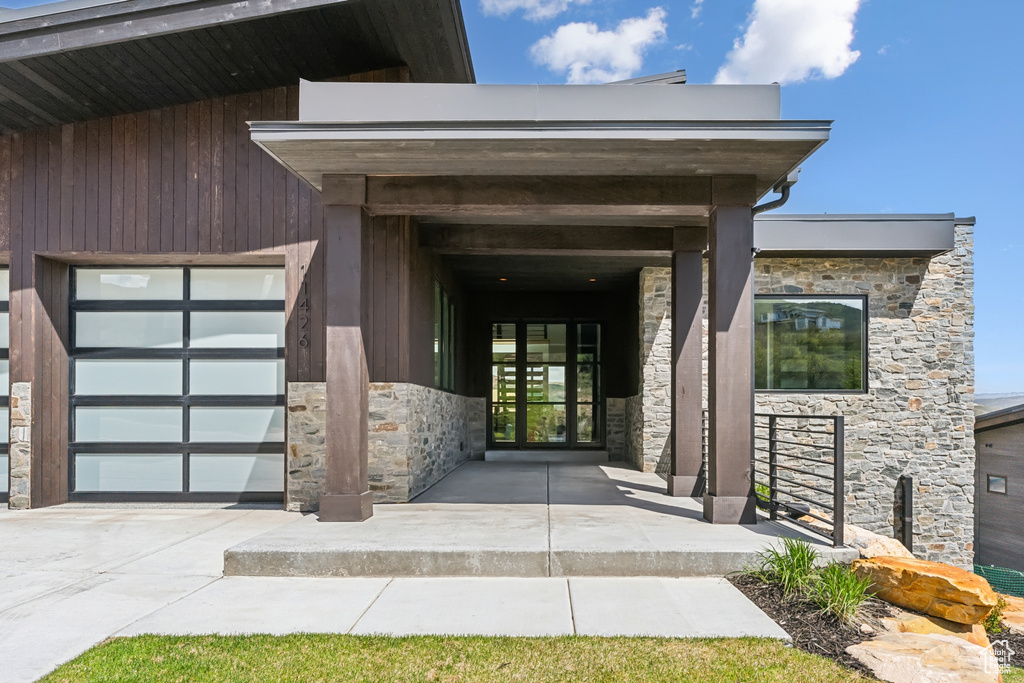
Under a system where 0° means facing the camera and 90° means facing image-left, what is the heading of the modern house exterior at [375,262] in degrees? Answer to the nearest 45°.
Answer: approximately 0°

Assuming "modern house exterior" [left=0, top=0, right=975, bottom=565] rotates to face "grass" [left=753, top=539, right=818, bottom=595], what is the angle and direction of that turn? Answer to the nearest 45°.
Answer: approximately 45° to its left

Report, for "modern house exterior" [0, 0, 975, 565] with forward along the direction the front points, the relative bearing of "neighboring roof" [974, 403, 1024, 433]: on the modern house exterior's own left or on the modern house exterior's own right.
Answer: on the modern house exterior's own left

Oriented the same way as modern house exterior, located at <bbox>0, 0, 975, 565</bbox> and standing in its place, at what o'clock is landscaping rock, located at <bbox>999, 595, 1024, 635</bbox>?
The landscaping rock is roughly at 10 o'clock from the modern house exterior.

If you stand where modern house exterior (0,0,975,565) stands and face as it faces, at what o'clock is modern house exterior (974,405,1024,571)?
modern house exterior (974,405,1024,571) is roughly at 8 o'clock from modern house exterior (0,0,975,565).

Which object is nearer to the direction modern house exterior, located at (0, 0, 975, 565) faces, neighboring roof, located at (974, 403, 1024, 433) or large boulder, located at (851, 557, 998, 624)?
the large boulder
